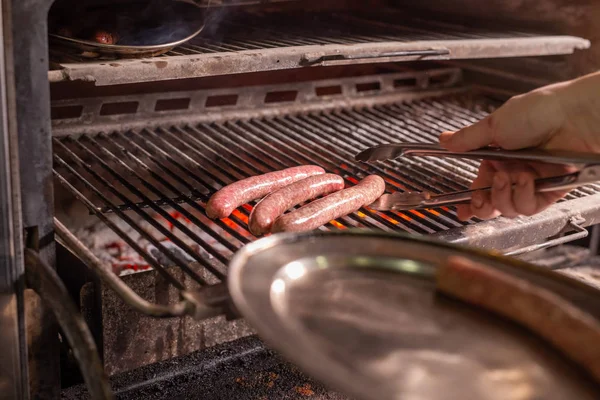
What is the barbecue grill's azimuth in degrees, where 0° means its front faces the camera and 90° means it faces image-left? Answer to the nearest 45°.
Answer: approximately 315°

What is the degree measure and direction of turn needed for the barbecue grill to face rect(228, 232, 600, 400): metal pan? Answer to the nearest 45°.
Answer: approximately 45° to its right

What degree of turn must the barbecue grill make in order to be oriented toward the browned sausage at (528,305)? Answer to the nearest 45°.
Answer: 0° — it already faces it
